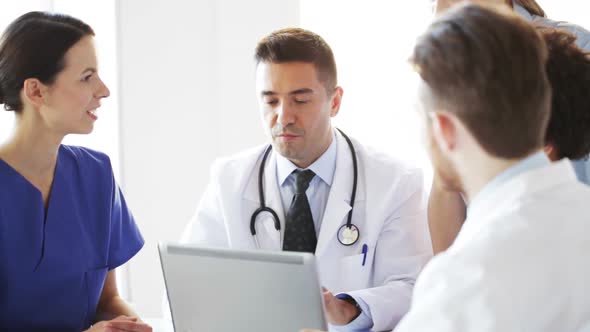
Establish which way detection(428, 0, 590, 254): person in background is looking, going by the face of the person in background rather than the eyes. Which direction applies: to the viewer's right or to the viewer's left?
to the viewer's left

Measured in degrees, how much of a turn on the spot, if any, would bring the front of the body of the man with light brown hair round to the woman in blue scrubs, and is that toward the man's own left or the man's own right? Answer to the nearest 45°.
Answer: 0° — they already face them

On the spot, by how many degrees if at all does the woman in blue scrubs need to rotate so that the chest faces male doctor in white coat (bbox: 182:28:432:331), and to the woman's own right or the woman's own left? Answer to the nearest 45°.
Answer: approximately 45° to the woman's own left

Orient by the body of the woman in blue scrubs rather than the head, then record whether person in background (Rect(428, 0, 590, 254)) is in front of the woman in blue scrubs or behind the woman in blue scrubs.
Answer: in front

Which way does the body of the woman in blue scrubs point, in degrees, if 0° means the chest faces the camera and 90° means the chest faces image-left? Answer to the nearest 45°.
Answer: approximately 315°

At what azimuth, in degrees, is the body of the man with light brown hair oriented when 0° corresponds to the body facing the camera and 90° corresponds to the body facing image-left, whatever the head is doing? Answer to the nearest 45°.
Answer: approximately 135°

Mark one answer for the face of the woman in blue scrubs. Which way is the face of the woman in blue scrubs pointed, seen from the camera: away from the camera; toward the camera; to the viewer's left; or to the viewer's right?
to the viewer's right

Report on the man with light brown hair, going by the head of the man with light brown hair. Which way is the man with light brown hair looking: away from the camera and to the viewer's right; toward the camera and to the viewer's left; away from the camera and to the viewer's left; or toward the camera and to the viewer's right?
away from the camera and to the viewer's left

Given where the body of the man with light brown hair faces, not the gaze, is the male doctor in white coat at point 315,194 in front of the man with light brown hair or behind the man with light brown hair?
in front

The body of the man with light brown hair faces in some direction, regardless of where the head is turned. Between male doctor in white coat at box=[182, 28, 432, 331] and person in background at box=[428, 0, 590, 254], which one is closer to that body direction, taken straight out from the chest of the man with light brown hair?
the male doctor in white coat

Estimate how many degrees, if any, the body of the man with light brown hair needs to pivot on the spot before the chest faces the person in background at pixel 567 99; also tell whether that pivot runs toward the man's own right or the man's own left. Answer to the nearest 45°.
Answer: approximately 45° to the man's own right

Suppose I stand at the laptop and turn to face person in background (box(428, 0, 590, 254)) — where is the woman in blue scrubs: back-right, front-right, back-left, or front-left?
back-left

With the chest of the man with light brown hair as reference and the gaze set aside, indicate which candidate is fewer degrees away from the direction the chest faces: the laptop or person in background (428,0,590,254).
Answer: the laptop
